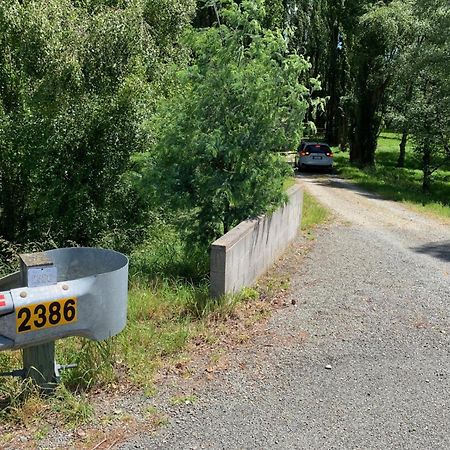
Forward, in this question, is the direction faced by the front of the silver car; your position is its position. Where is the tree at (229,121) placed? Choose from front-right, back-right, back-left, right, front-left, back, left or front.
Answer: back

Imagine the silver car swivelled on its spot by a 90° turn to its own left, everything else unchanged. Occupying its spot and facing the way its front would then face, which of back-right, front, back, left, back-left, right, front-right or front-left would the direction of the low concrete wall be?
left

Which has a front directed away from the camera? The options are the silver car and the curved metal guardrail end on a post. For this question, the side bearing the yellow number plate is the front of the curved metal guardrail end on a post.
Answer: the silver car

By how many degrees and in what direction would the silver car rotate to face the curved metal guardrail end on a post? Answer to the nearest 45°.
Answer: approximately 180°

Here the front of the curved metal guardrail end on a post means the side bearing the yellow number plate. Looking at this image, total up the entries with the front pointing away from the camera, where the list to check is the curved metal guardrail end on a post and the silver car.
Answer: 1

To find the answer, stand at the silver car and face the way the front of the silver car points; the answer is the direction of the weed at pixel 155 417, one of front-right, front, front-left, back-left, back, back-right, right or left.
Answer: back

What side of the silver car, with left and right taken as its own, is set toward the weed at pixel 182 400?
back

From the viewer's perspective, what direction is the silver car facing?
away from the camera

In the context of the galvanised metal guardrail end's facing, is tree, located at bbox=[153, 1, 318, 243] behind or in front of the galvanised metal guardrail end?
behind

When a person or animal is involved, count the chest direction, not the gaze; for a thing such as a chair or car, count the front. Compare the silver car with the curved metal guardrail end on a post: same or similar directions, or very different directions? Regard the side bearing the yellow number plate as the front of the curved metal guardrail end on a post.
very different directions
